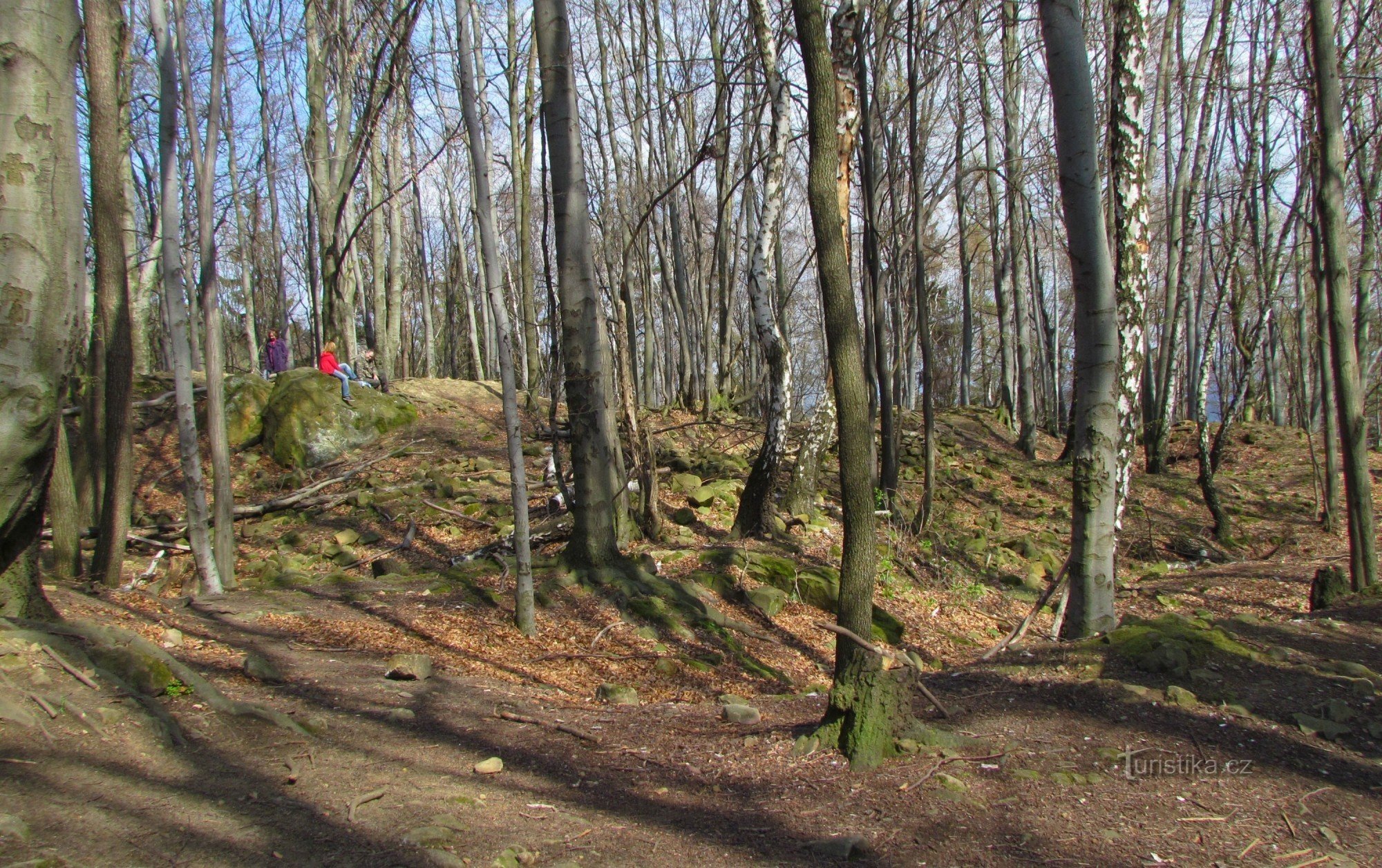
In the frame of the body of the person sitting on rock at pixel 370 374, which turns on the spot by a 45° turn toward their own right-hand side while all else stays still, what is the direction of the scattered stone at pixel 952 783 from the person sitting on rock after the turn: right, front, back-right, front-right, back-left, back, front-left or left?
front

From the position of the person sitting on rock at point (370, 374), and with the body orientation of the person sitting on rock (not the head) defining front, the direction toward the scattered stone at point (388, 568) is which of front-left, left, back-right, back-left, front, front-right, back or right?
front-right

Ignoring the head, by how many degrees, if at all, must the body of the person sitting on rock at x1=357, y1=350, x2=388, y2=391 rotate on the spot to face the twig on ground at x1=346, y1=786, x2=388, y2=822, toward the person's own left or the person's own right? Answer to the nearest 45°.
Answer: approximately 45° to the person's own right

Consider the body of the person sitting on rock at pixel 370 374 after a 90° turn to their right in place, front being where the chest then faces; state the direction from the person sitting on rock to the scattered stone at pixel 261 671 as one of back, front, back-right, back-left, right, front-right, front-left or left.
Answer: front-left

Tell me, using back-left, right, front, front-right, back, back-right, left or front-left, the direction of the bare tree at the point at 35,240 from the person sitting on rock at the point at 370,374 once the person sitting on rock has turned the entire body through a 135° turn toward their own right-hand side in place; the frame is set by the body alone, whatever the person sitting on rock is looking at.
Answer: left

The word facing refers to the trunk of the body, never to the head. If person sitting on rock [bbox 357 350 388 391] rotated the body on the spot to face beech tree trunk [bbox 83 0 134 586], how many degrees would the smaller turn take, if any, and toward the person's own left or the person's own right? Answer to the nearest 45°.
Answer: approximately 45° to the person's own right

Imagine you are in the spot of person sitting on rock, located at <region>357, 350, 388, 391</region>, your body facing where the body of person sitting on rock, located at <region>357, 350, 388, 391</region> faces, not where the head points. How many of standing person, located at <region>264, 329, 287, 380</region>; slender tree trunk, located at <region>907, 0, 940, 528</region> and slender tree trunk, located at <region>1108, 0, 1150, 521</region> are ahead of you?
2

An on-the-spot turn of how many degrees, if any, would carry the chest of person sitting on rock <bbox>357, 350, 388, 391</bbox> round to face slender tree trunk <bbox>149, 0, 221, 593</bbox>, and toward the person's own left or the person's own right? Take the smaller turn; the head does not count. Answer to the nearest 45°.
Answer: approximately 45° to the person's own right

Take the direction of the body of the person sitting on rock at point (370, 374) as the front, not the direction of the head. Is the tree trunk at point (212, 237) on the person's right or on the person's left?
on the person's right

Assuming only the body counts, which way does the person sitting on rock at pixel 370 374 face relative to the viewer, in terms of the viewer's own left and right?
facing the viewer and to the right of the viewer

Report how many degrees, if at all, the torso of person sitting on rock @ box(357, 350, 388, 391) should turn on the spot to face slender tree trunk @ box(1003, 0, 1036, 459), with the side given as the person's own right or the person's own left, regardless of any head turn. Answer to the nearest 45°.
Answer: approximately 45° to the person's own left

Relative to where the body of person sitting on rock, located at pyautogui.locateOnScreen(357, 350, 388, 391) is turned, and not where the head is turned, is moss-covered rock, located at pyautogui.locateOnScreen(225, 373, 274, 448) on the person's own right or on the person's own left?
on the person's own right

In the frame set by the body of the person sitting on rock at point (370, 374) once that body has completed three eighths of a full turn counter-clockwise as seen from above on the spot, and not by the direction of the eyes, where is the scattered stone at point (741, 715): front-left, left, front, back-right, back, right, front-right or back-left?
back

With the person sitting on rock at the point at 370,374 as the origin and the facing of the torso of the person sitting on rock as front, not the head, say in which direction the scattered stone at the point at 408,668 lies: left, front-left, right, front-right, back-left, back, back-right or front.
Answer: front-right
